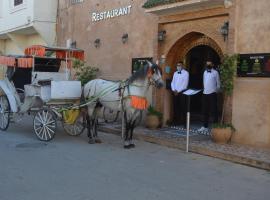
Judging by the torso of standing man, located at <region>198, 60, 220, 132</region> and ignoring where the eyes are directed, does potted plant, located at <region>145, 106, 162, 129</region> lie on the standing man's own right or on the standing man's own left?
on the standing man's own right

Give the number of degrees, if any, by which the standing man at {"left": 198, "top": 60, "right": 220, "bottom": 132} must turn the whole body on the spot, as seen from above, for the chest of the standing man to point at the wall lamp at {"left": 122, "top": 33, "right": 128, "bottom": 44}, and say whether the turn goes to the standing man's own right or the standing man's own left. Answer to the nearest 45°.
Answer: approximately 90° to the standing man's own right

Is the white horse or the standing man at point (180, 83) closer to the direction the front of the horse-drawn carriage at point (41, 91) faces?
the white horse

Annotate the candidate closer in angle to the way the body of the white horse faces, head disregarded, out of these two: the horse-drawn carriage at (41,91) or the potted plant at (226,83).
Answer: the potted plant

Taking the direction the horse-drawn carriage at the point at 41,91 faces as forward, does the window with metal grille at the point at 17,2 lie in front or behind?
behind

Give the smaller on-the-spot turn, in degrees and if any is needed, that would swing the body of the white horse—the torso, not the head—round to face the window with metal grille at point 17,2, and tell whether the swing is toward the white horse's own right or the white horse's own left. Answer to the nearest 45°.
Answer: approximately 180°

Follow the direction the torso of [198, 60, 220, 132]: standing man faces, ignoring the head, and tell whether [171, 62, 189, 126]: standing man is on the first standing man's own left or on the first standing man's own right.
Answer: on the first standing man's own right

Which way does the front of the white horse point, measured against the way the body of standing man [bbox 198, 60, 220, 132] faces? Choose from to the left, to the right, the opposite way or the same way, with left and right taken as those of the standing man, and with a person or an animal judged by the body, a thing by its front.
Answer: to the left

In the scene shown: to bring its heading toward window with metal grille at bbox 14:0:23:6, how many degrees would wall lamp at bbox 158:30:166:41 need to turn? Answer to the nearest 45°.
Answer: approximately 90° to its right

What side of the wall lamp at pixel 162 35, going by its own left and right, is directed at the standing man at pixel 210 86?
left
